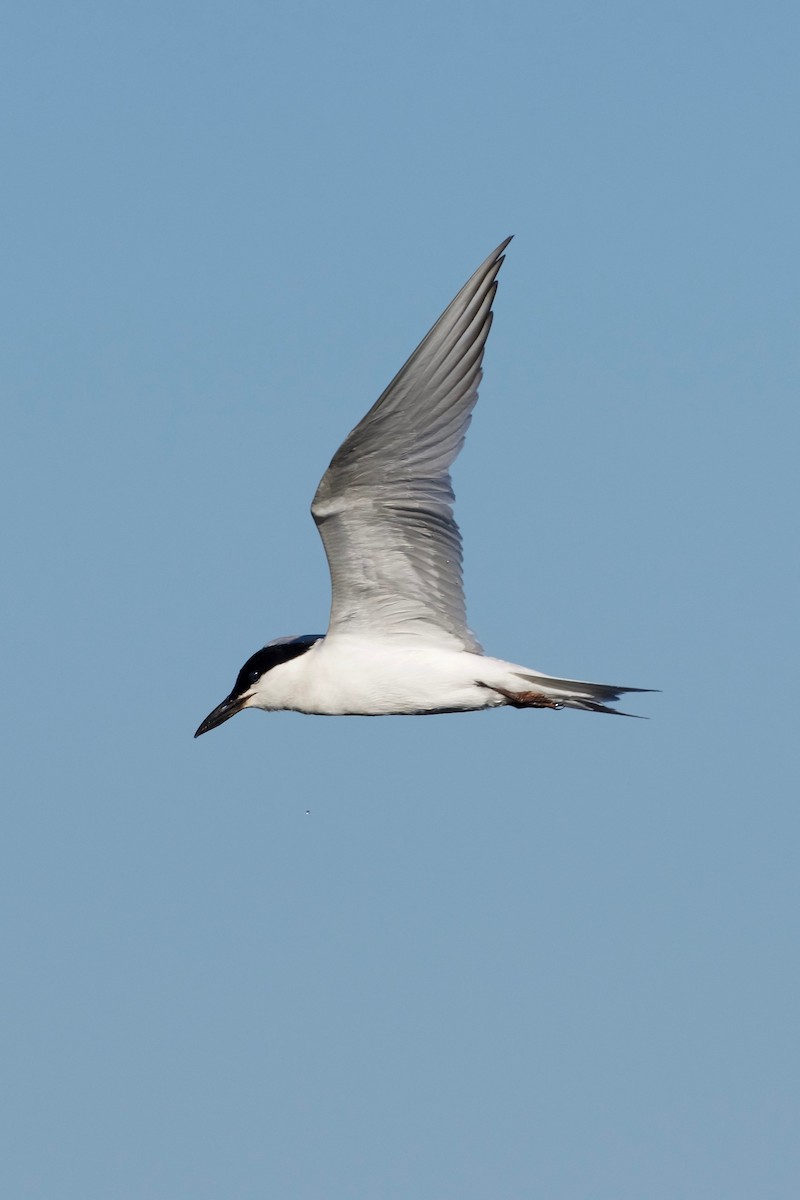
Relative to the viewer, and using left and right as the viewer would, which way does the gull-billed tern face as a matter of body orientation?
facing to the left of the viewer
